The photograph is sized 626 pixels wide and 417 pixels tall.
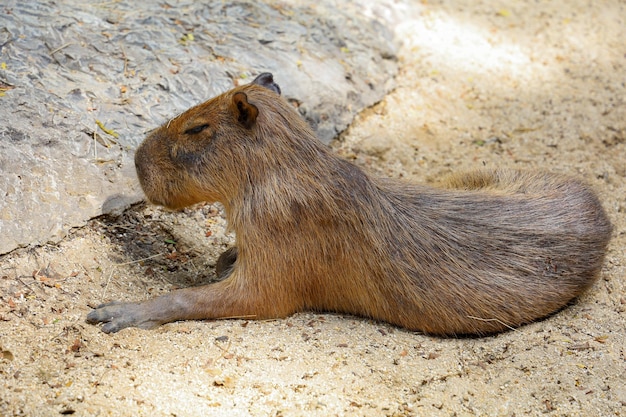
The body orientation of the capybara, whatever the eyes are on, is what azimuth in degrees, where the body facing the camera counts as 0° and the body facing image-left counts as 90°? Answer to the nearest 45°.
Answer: approximately 90°
